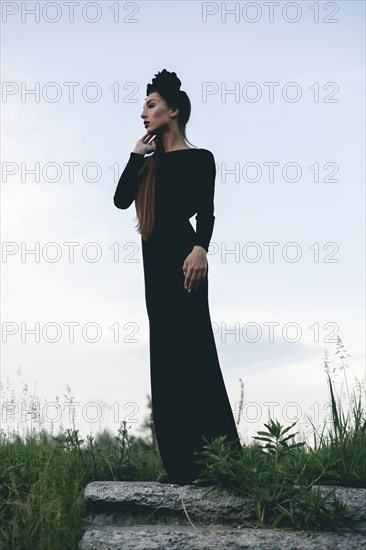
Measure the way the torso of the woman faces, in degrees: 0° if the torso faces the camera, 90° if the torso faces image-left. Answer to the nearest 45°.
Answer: approximately 45°

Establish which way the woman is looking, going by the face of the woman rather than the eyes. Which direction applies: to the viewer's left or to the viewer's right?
to the viewer's left
